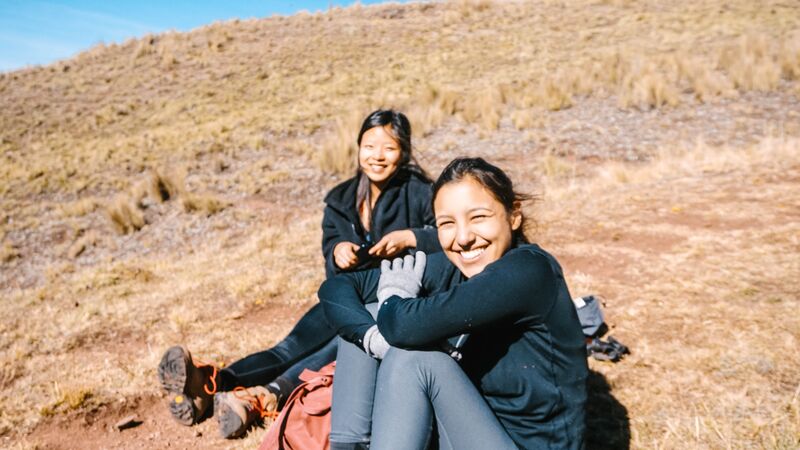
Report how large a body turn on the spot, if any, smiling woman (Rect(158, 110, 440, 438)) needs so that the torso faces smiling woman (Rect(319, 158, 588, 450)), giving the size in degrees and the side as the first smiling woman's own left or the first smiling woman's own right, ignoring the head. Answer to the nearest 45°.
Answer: approximately 45° to the first smiling woman's own left

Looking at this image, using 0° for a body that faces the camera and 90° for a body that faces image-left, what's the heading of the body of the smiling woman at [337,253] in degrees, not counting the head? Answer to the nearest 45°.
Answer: approximately 45°

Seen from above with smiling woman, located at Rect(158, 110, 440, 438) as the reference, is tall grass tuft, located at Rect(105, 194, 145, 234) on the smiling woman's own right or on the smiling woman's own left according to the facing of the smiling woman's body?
on the smiling woman's own right

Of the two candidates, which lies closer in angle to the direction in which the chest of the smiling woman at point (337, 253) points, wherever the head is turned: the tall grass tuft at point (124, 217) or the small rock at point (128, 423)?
the small rock

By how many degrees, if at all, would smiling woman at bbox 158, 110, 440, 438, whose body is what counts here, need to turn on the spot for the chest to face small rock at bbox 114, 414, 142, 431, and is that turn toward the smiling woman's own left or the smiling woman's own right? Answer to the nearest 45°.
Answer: approximately 45° to the smiling woman's own right

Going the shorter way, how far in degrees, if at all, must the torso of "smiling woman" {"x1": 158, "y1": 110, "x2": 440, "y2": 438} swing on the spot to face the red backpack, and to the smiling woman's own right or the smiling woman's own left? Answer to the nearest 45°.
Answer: approximately 45° to the smiling woman's own left
